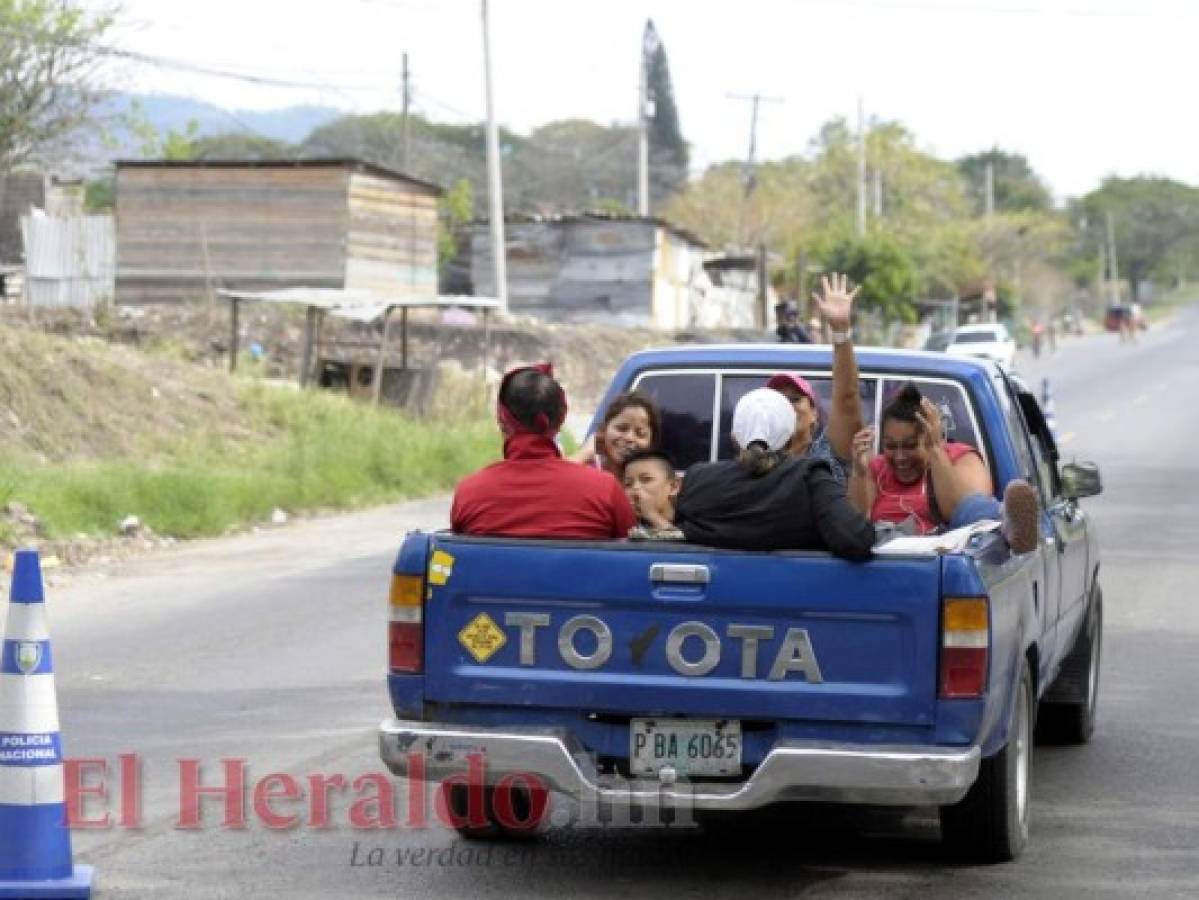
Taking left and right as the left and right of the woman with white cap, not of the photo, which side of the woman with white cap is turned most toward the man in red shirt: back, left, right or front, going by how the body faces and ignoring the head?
left

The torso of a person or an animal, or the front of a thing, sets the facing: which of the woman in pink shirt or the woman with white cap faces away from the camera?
the woman with white cap

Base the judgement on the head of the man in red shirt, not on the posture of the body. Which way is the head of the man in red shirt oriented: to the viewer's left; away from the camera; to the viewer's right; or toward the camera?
away from the camera

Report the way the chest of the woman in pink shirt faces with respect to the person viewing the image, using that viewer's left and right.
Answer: facing the viewer and to the left of the viewer

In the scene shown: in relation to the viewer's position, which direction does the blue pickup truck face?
facing away from the viewer and to the right of the viewer

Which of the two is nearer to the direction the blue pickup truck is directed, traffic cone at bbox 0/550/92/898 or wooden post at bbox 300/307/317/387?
the wooden post

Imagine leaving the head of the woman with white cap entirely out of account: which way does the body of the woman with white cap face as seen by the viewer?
away from the camera

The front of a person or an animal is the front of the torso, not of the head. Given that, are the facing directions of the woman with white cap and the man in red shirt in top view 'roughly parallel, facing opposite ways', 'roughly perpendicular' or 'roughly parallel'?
roughly parallel

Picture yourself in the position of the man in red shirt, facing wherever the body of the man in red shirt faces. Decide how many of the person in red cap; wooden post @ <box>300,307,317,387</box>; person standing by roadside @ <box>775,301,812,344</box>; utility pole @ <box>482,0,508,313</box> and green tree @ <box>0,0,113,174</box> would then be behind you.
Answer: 0

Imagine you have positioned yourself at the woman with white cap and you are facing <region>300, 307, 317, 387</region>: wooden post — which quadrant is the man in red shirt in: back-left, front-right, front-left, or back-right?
front-left

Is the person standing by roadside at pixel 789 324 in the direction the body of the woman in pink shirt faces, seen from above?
no

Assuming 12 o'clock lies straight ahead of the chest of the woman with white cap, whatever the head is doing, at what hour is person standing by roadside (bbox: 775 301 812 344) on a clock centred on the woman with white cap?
The person standing by roadside is roughly at 12 o'clock from the woman with white cap.

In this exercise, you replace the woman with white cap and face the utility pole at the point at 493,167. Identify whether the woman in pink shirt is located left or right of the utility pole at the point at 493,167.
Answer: right

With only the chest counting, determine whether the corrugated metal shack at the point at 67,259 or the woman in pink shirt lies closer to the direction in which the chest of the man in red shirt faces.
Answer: the corrugated metal shack

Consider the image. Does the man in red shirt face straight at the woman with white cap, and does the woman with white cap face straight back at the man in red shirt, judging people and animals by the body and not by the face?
no

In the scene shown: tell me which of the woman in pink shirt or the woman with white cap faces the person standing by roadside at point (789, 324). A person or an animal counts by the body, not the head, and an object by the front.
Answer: the woman with white cap

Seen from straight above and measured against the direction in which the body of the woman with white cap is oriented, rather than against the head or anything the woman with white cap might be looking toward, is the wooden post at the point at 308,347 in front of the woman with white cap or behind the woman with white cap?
in front

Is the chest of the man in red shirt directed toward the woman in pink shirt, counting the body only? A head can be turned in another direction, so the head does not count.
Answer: no

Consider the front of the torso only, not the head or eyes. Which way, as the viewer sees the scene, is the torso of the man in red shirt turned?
away from the camera

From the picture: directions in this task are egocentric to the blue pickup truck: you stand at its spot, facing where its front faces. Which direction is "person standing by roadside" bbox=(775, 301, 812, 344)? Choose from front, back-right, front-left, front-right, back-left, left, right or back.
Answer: front-left

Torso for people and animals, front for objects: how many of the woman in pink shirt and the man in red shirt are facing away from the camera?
1
